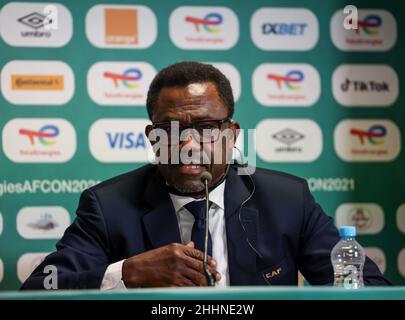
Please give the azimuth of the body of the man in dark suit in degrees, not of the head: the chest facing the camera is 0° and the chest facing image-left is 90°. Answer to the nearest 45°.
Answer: approximately 0°
